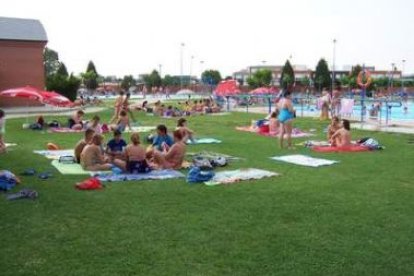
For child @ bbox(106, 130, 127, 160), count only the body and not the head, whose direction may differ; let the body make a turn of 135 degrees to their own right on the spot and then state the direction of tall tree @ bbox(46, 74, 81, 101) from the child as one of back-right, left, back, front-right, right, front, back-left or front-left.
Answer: front-right

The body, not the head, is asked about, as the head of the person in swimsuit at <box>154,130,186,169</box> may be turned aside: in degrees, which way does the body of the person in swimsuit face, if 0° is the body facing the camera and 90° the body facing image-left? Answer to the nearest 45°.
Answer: approximately 90°

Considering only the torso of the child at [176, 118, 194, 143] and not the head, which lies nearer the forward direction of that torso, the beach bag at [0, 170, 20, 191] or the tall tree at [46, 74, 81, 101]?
the beach bag

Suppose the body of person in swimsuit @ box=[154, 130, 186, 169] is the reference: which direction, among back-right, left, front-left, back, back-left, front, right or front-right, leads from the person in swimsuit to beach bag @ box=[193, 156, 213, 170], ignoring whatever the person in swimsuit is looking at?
back

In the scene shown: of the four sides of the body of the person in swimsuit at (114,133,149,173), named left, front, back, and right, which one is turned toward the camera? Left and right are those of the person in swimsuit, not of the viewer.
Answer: back

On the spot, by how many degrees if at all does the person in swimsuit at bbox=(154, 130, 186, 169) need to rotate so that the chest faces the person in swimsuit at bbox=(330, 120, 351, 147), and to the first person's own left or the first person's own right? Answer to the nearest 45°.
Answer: approximately 135° to the first person's own right

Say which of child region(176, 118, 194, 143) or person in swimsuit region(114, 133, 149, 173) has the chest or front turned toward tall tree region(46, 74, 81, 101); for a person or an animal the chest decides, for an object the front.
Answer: the person in swimsuit

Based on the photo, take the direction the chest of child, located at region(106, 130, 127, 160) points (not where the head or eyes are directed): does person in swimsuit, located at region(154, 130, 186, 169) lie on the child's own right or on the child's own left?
on the child's own left
